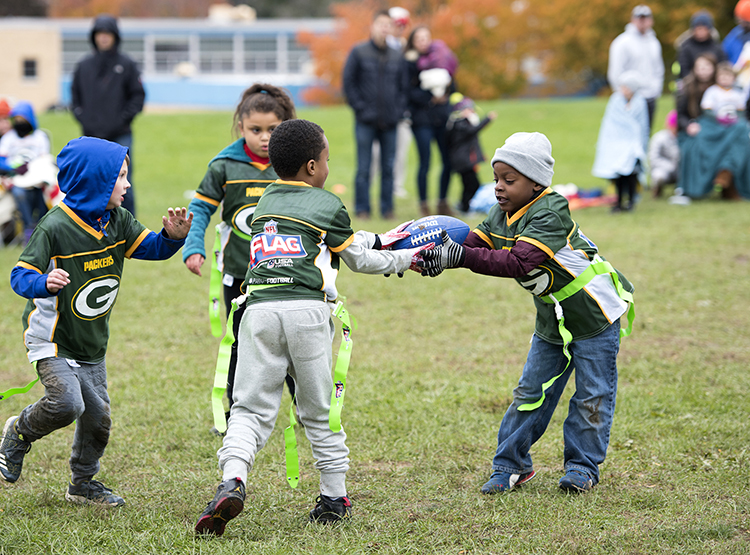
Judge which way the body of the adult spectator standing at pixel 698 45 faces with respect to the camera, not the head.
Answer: toward the camera

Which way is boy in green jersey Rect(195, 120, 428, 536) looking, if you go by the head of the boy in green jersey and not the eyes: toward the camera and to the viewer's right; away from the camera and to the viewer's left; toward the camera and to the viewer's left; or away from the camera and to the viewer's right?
away from the camera and to the viewer's right

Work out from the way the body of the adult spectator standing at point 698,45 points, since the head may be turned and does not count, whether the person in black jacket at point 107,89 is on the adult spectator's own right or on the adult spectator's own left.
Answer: on the adult spectator's own right

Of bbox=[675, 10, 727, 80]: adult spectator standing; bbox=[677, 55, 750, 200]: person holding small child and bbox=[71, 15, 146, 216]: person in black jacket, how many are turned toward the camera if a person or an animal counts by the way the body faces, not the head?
3

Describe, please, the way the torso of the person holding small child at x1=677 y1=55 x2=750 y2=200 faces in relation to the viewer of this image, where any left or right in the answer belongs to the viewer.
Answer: facing the viewer

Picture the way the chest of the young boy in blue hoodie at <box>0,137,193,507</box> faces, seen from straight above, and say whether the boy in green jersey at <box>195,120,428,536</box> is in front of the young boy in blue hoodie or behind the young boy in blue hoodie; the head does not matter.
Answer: in front

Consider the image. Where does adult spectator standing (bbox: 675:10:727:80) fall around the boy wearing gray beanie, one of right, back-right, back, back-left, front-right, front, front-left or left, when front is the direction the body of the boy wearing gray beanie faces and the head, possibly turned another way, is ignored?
back-right

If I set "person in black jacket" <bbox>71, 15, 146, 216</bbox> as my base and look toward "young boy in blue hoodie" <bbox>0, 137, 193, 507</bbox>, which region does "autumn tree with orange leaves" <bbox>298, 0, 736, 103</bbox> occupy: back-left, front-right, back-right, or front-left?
back-left

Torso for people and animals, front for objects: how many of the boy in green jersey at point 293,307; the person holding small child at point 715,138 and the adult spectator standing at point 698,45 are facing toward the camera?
2

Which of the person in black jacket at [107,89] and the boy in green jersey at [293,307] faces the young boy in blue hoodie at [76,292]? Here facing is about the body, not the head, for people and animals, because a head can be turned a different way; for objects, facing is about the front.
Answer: the person in black jacket

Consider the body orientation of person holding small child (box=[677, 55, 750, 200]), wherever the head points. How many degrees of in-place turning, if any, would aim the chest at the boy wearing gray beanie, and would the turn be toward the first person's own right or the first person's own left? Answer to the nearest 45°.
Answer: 0° — they already face them
